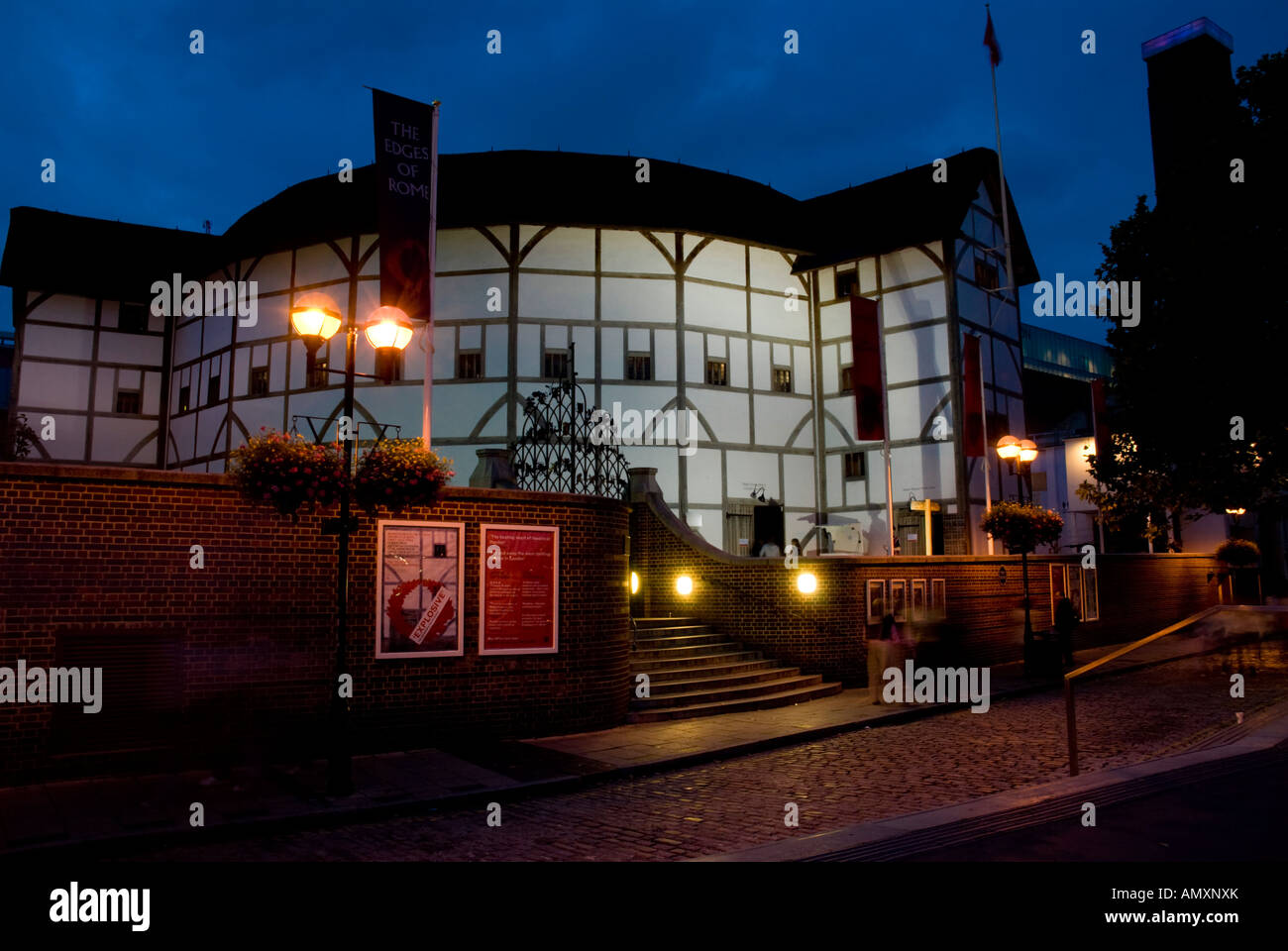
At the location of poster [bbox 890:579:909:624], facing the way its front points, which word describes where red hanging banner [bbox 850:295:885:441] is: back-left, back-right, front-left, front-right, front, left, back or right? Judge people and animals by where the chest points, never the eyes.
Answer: back

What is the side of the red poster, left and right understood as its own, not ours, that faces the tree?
left

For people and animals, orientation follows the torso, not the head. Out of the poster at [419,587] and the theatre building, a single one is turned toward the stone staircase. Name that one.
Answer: the theatre building

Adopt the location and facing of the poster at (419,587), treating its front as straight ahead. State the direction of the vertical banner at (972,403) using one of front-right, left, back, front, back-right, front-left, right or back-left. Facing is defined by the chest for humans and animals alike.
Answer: back-left

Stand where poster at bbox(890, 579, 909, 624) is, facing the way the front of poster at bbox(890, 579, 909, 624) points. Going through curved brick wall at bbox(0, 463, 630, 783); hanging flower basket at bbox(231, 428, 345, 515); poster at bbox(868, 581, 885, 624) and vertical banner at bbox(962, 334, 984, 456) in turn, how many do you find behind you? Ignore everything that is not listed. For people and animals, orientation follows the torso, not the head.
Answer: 1

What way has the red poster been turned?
toward the camera

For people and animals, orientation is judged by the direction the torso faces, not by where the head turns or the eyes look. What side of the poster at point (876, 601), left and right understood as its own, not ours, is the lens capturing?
front

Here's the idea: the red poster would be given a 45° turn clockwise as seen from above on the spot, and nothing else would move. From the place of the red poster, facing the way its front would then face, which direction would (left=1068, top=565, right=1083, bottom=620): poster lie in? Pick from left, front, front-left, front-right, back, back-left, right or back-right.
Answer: back

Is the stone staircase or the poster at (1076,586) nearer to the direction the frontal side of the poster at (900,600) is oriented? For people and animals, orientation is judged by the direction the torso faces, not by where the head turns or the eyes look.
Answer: the stone staircase

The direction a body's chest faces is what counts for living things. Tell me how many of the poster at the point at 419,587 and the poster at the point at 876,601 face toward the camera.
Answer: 2
